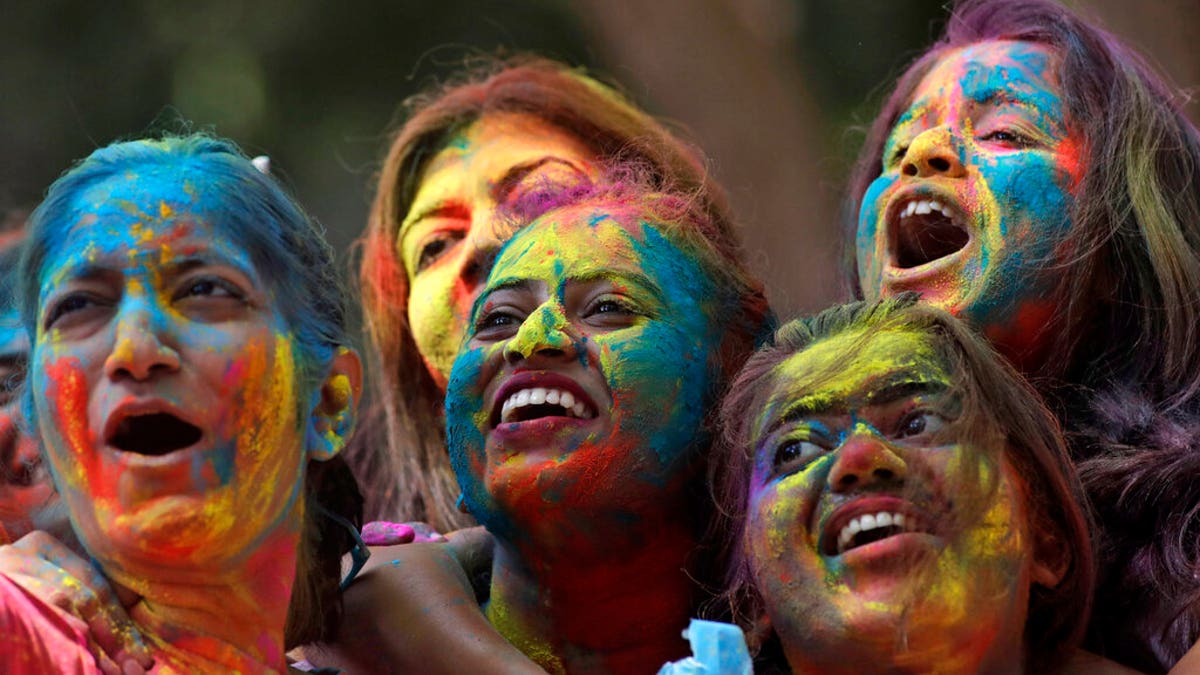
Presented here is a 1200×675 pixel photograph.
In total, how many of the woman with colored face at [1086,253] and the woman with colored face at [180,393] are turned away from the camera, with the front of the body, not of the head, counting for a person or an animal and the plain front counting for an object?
0

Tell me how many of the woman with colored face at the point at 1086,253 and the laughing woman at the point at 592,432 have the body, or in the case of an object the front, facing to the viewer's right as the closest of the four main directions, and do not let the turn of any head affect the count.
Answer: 0

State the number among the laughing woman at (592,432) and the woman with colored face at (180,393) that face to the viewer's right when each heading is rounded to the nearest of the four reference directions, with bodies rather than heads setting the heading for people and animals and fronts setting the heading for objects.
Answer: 0

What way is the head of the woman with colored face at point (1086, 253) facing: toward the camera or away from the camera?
toward the camera

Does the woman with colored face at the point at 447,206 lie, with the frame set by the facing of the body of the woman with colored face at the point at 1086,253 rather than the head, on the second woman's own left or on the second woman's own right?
on the second woman's own right

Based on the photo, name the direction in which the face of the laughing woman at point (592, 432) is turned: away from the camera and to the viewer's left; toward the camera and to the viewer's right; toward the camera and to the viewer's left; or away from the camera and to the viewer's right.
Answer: toward the camera and to the viewer's left

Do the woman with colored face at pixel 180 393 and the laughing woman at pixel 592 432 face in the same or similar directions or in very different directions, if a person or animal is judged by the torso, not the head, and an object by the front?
same or similar directions

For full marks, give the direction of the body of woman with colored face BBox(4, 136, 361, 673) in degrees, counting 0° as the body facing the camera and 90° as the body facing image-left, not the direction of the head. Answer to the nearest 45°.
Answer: approximately 45°

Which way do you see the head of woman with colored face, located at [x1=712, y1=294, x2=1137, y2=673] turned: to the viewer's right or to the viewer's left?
to the viewer's left

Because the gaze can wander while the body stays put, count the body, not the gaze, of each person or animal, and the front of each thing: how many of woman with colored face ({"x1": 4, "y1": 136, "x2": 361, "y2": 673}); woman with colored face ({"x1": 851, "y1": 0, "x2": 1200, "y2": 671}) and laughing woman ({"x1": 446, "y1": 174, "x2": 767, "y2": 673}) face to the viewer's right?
0
